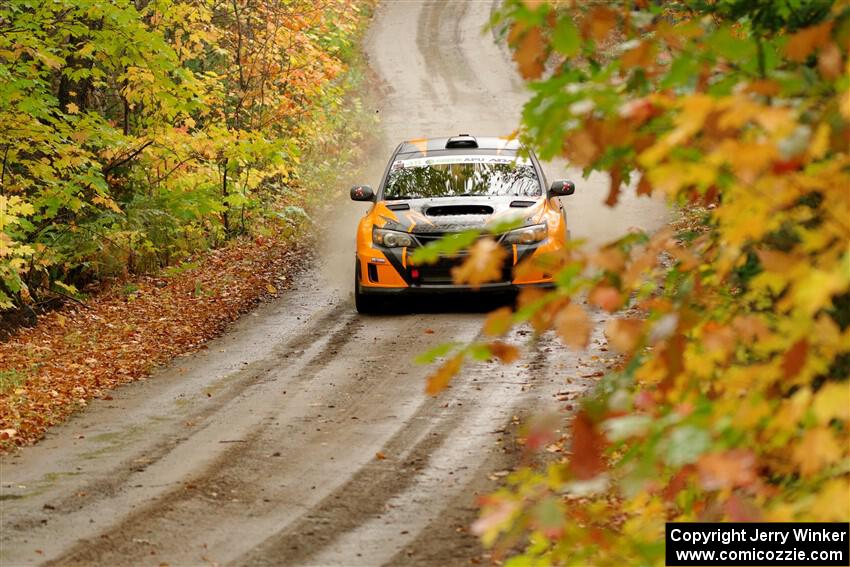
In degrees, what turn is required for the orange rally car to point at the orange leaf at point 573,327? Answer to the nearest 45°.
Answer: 0° — it already faces it

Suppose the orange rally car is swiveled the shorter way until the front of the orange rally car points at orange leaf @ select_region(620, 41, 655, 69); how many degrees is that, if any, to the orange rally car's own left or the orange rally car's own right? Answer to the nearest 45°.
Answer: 0° — it already faces it

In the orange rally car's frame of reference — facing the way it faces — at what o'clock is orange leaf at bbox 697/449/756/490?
The orange leaf is roughly at 12 o'clock from the orange rally car.

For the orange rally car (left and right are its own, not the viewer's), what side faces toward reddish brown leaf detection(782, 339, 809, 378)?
front

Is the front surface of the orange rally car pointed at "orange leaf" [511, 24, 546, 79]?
yes

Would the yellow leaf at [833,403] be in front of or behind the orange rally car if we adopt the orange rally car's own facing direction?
in front

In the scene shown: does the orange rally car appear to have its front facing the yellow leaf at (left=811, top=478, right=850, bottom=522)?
yes

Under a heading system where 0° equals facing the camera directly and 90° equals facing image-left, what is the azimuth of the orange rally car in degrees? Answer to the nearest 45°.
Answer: approximately 0°

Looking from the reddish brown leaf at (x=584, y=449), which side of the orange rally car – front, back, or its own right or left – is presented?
front

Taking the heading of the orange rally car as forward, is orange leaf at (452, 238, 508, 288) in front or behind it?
in front

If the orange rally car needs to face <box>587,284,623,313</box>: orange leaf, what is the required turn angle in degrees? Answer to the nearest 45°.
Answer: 0° — it already faces it

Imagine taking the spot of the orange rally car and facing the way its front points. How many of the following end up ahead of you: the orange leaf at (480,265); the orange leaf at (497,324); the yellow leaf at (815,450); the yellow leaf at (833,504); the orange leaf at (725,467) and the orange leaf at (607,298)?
6

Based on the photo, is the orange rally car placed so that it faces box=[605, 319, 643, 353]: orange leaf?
yes
